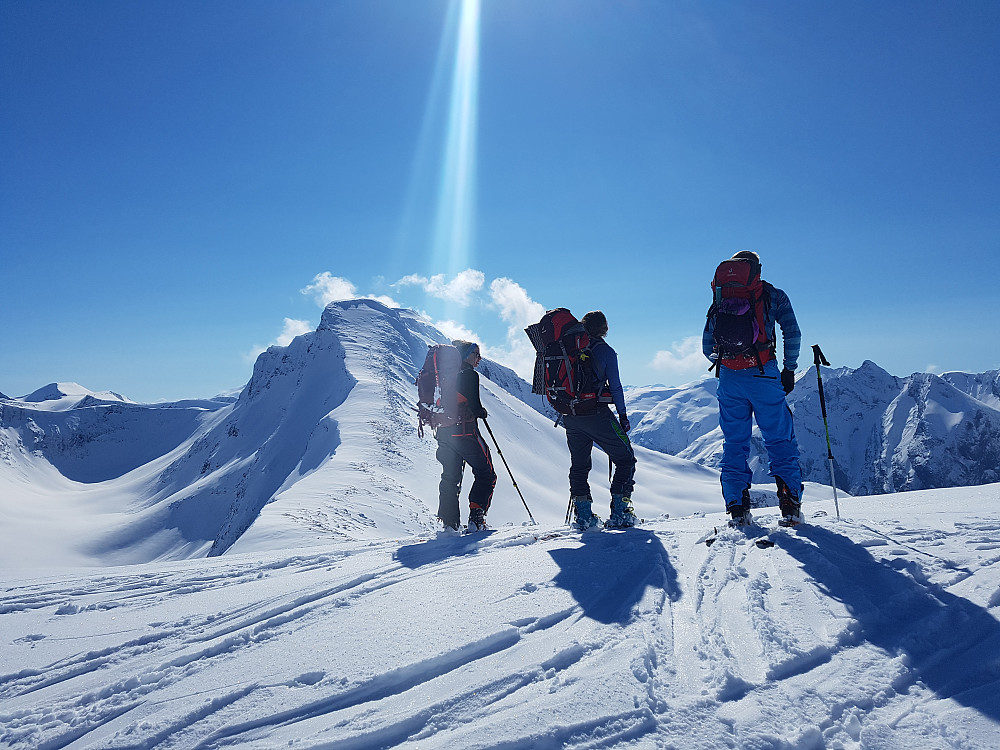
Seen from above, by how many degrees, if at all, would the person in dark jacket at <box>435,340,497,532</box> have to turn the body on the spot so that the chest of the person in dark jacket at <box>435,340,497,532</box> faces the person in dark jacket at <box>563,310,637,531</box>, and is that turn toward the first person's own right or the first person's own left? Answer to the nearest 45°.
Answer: approximately 45° to the first person's own right

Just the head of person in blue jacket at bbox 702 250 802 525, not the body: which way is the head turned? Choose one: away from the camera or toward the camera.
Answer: away from the camera

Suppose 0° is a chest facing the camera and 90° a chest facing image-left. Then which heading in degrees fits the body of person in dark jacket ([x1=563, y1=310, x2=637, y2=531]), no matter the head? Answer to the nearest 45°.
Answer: approximately 225°

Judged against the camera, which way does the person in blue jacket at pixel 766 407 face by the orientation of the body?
away from the camera

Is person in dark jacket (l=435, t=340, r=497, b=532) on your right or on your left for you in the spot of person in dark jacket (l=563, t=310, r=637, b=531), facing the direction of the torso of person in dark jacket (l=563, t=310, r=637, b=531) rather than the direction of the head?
on your left

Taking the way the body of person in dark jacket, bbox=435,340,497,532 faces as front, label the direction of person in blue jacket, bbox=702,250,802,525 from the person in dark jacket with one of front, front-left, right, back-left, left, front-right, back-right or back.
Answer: front-right

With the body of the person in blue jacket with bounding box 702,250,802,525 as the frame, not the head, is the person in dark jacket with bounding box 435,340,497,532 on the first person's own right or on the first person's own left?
on the first person's own left
